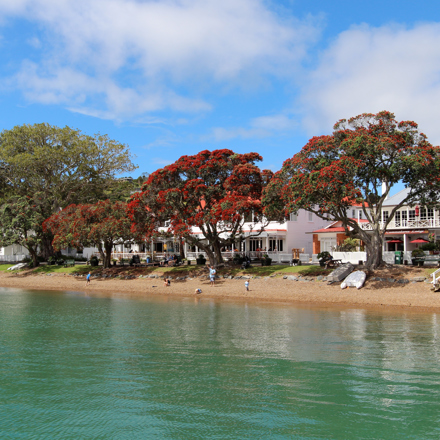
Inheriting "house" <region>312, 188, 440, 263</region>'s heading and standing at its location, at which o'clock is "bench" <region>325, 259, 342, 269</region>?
The bench is roughly at 1 o'clock from the house.

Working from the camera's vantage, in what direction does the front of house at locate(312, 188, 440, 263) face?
facing the viewer

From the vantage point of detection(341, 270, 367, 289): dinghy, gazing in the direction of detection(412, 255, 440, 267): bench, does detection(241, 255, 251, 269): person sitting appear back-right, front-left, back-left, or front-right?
back-left

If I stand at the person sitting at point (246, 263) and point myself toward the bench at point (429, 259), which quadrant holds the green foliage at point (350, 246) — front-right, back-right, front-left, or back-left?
front-left

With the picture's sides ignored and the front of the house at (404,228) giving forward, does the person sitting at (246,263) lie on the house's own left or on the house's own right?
on the house's own right

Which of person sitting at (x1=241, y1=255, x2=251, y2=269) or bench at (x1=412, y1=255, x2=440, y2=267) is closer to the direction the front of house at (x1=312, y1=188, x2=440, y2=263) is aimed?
the bench

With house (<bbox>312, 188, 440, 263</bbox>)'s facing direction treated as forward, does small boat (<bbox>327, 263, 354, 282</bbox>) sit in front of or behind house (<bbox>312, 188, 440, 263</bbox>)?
in front

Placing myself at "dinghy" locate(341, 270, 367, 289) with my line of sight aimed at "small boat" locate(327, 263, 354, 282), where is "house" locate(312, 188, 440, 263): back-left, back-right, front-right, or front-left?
front-right

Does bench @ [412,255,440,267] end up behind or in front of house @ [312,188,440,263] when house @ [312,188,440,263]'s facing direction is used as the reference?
in front

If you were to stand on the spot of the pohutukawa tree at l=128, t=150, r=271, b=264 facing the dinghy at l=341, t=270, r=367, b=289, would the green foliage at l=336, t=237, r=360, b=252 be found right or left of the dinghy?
left

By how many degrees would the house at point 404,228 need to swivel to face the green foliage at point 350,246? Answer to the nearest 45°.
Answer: approximately 45° to its right

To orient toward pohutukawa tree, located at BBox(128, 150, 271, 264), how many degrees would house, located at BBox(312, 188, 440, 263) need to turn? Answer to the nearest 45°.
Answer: approximately 45° to its right
